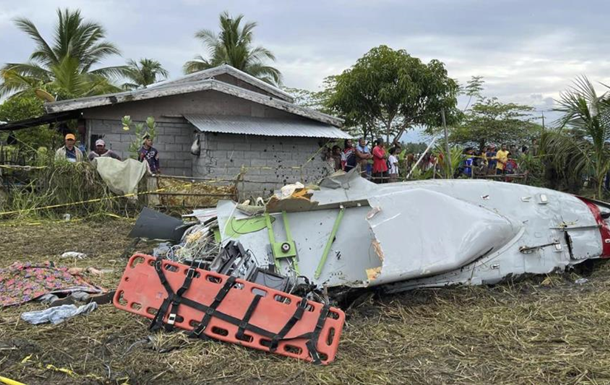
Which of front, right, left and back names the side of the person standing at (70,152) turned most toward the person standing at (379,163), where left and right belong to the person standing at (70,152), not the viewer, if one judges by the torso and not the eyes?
left

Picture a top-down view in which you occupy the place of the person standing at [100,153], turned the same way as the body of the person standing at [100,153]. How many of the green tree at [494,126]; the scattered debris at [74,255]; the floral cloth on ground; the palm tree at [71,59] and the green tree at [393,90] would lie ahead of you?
2

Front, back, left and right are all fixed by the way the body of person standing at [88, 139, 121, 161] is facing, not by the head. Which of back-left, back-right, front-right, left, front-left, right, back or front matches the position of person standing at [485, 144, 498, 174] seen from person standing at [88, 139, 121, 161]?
left

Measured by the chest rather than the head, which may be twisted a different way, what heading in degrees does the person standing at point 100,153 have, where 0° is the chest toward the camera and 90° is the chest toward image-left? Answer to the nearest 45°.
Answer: approximately 0°

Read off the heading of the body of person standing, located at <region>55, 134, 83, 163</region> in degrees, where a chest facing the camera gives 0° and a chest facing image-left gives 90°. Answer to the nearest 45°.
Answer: approximately 0°

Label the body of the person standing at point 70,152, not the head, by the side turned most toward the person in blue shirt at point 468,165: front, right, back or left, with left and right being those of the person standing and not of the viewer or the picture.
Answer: left

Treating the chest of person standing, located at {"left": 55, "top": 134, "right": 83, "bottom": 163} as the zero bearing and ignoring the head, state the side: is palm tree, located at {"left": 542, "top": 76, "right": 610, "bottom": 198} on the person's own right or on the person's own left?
on the person's own left

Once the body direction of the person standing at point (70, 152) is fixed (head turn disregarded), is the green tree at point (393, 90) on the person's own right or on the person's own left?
on the person's own left

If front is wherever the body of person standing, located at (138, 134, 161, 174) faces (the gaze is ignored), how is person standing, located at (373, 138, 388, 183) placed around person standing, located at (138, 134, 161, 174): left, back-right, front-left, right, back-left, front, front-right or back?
front-left

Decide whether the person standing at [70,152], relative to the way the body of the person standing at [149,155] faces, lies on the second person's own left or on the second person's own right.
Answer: on the second person's own right
